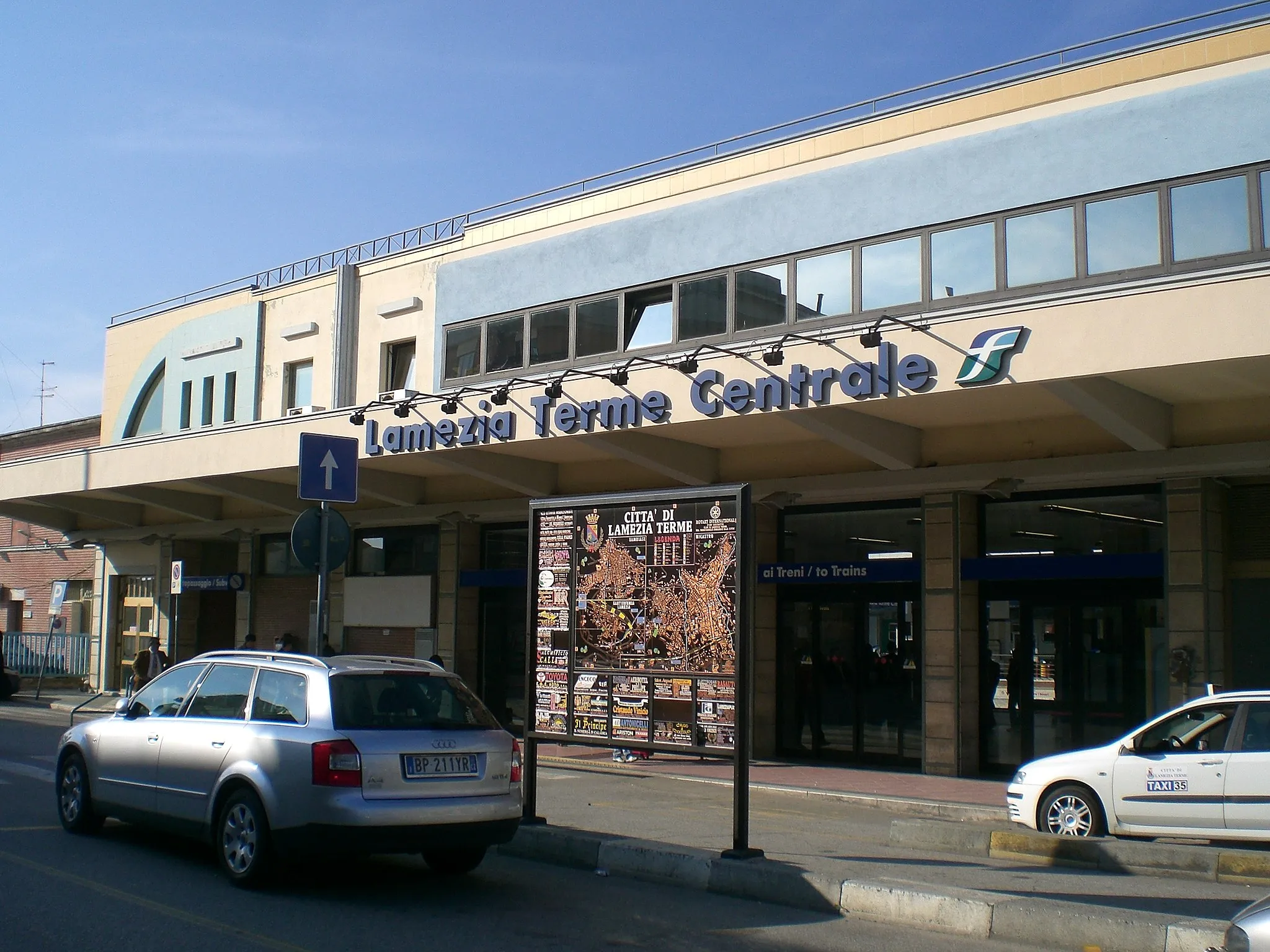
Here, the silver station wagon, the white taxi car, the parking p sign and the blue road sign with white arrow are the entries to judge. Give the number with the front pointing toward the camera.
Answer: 2

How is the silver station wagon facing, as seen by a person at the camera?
facing away from the viewer and to the left of the viewer

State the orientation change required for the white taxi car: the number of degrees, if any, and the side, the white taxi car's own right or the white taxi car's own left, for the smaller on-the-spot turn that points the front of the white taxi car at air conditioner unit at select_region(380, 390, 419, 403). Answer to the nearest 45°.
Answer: approximately 45° to the white taxi car's own right

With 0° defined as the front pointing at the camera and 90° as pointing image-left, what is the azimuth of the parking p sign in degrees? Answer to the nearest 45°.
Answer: approximately 0°

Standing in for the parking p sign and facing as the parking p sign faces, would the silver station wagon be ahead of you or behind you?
ahead

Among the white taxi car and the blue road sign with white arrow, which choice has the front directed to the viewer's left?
the white taxi car

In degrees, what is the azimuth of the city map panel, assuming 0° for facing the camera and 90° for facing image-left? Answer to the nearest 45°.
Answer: approximately 45°

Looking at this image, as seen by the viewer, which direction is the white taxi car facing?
to the viewer's left

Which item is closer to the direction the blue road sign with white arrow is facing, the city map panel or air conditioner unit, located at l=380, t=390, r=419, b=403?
the city map panel

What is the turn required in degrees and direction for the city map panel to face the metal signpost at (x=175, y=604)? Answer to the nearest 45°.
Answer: approximately 90° to its right

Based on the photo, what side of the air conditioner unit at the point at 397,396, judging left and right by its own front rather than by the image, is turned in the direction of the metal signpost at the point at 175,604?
right
